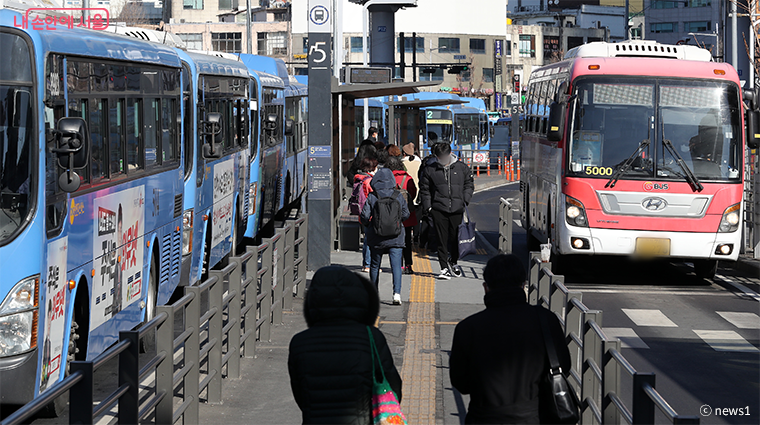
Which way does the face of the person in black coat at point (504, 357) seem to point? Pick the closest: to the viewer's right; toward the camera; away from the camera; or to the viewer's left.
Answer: away from the camera

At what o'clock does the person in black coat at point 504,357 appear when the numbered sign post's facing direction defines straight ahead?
The person in black coat is roughly at 12 o'clock from the numbered sign post.

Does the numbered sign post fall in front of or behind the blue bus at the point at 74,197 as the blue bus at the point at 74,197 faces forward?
behind

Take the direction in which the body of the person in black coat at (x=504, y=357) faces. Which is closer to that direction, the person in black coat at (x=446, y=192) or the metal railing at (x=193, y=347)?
the person in black coat

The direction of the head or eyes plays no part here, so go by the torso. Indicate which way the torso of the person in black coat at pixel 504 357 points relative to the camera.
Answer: away from the camera

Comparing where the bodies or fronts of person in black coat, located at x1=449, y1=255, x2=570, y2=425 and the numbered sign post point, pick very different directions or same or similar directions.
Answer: very different directions

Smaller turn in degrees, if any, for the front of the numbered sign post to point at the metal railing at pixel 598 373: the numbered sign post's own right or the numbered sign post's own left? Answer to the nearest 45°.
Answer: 0° — it already faces it

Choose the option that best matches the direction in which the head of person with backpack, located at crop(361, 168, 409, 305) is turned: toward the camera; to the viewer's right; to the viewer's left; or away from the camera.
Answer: away from the camera

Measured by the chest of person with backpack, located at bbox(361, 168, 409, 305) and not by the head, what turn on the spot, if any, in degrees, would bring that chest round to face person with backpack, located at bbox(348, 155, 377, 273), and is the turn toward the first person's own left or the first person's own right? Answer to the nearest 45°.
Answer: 0° — they already face them

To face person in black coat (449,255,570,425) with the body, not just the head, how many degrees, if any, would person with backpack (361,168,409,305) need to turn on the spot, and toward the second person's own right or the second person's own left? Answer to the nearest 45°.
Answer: approximately 180°
